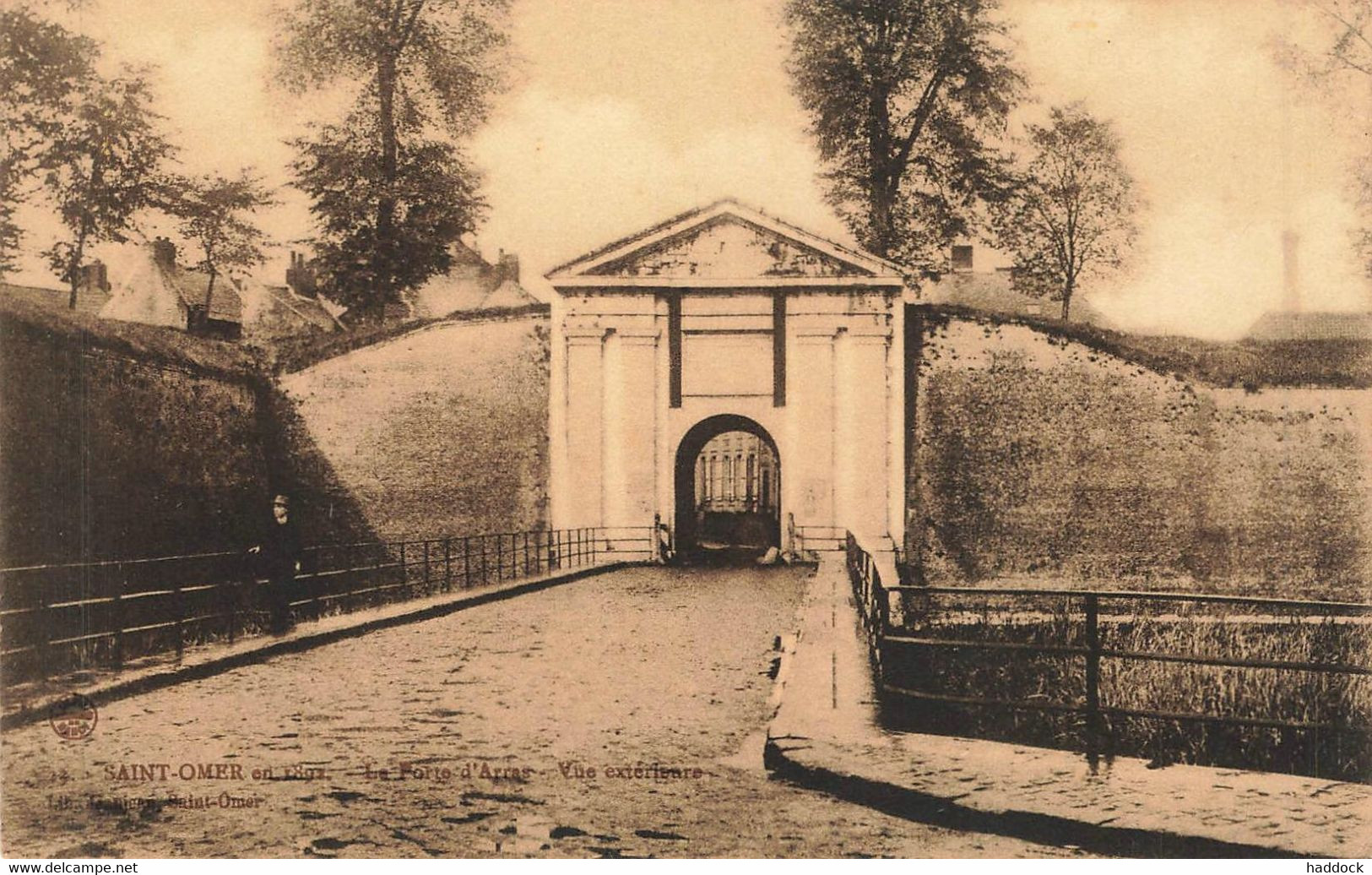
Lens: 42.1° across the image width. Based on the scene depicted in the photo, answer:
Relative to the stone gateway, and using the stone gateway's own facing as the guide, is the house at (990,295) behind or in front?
behind

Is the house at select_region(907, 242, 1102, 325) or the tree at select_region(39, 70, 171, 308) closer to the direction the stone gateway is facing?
the tree

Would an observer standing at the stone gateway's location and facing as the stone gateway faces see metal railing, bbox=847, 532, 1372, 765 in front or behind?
in front

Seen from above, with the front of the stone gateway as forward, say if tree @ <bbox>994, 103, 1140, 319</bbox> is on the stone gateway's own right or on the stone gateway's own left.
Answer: on the stone gateway's own left

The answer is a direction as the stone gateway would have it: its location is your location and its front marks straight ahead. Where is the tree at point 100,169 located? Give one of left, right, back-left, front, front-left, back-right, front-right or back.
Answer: front-right

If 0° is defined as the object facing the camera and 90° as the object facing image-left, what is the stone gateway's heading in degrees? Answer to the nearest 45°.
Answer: approximately 0°

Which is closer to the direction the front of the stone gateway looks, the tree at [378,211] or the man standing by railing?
the man standing by railing

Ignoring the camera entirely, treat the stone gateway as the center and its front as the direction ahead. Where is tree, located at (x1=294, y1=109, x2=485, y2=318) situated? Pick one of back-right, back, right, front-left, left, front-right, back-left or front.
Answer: right

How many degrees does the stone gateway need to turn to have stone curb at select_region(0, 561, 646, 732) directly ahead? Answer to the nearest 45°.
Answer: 0° — it already faces it

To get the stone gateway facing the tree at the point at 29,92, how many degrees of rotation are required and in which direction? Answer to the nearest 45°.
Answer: approximately 45° to its right

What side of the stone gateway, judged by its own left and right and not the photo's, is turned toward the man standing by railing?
front

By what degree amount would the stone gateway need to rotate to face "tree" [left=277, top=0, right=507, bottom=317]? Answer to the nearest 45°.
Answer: approximately 90° to its right
